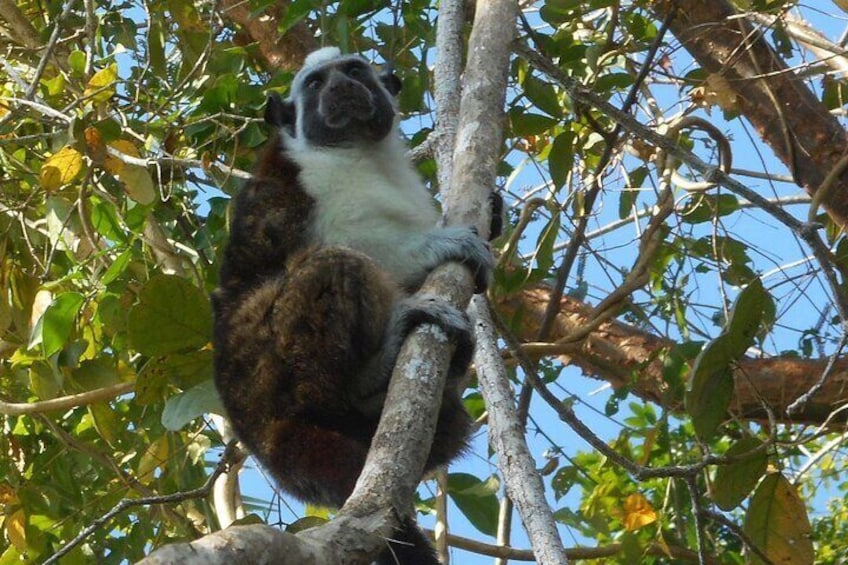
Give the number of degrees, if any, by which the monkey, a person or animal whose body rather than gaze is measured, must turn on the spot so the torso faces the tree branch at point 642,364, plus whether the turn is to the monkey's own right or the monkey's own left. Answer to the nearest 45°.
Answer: approximately 90° to the monkey's own left

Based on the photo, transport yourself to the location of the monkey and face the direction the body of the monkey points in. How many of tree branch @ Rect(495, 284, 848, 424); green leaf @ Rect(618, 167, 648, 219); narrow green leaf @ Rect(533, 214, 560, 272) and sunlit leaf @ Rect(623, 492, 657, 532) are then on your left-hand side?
4

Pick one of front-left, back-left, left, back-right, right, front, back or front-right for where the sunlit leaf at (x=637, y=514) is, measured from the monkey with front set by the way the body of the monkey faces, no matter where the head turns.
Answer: left

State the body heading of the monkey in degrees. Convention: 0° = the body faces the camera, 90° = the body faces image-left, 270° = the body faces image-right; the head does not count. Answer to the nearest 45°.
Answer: approximately 315°

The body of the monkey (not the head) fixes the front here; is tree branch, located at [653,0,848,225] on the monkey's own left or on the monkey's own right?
on the monkey's own left
